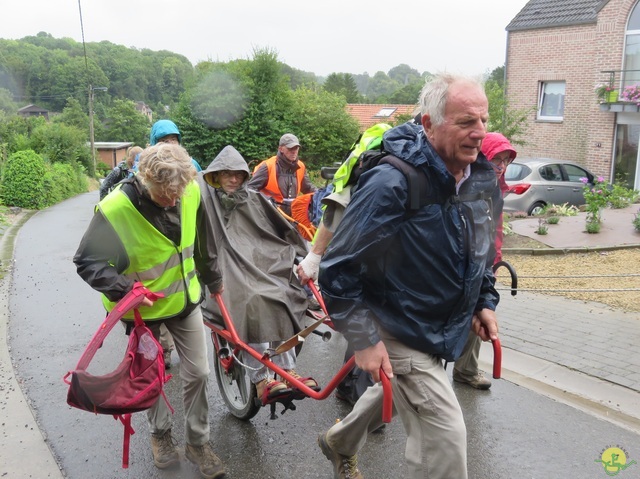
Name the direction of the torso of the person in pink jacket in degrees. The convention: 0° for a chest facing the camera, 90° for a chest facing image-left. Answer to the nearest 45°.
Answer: approximately 315°

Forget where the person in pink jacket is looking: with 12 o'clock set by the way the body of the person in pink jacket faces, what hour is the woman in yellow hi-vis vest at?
The woman in yellow hi-vis vest is roughly at 3 o'clock from the person in pink jacket.

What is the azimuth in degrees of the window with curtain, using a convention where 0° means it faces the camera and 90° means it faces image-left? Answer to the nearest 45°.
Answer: approximately 0°

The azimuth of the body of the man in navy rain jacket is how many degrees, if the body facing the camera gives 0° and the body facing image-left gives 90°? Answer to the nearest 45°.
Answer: approximately 315°

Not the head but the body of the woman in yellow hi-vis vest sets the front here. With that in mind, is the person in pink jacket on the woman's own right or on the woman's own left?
on the woman's own left

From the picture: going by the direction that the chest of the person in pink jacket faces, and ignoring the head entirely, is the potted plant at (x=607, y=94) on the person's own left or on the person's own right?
on the person's own left

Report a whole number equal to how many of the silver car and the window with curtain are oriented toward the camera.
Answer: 1

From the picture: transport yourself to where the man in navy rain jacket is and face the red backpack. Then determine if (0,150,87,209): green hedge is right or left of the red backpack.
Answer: right

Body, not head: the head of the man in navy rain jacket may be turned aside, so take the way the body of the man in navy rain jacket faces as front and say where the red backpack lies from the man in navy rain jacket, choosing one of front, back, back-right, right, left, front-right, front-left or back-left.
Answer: back-right

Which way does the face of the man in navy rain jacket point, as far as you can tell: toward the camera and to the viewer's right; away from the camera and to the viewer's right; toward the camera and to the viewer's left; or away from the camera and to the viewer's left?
toward the camera and to the viewer's right
